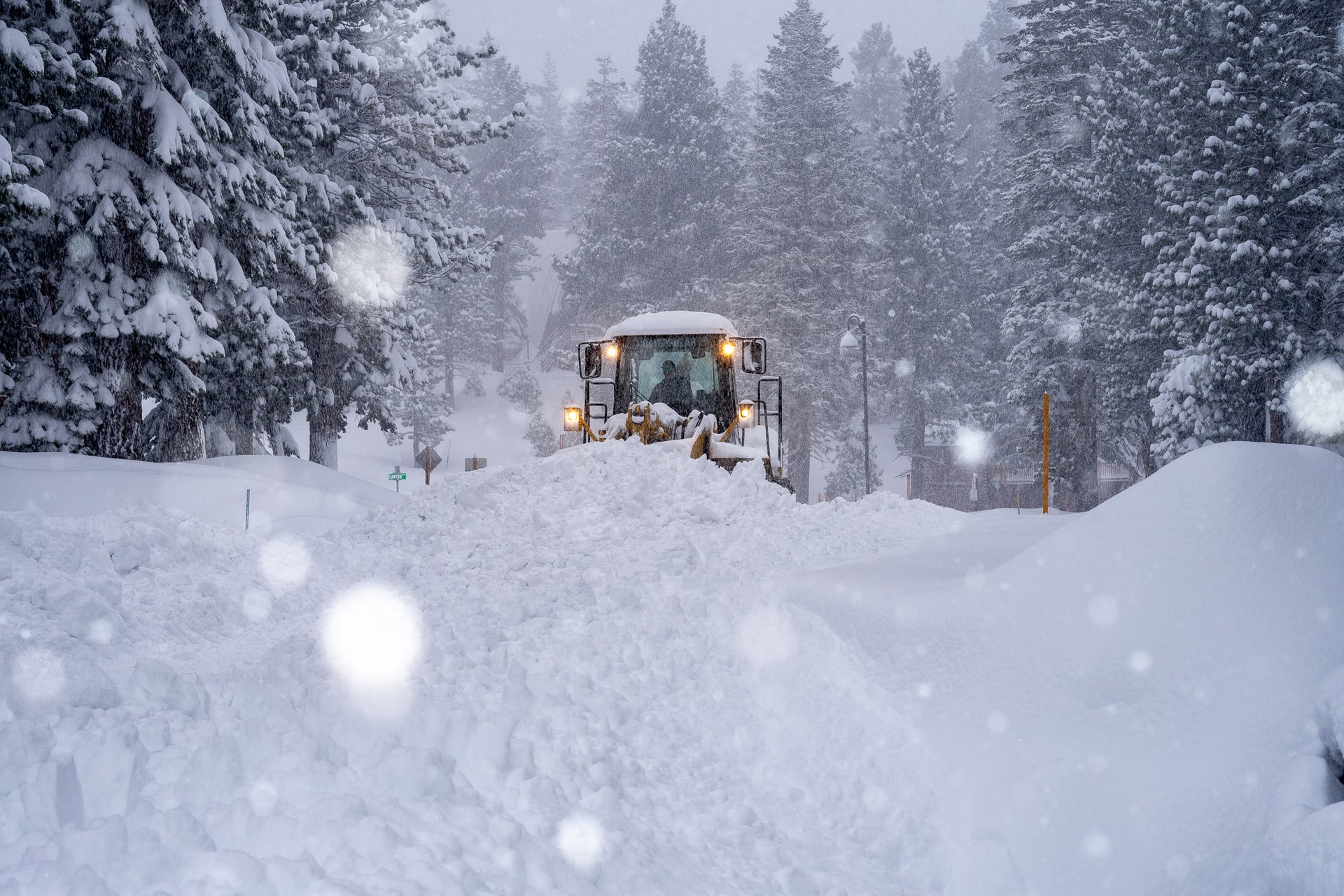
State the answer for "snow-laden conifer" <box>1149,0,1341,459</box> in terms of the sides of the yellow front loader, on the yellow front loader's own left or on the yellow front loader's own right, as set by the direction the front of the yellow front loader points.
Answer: on the yellow front loader's own left

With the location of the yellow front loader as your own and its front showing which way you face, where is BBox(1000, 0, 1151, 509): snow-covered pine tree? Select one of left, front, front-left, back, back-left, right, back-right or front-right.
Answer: back-left

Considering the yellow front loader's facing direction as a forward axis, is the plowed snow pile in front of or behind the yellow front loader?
in front

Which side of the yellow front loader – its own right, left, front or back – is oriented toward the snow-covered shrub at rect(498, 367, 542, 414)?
back

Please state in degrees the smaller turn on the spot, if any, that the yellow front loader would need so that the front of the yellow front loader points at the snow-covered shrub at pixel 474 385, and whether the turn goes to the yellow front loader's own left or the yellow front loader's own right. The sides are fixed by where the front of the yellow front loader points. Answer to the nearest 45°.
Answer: approximately 180°

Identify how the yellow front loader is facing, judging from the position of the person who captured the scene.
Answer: facing the viewer

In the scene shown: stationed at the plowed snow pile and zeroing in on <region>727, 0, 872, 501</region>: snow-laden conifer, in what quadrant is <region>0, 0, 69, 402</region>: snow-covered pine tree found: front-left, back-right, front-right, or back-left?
front-left
